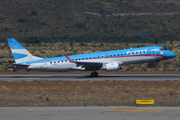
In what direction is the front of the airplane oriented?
to the viewer's right
